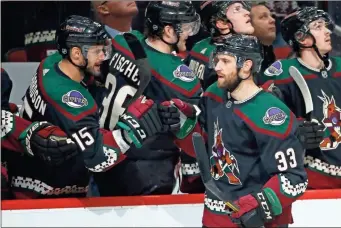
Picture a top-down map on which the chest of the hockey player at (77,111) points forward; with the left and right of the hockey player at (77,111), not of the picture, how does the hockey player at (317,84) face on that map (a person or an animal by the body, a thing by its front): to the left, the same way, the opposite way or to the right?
to the right

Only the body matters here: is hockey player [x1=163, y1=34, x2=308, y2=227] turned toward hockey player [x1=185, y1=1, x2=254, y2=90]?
no

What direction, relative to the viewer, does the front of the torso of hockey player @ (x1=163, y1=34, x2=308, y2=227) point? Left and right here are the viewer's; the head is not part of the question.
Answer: facing the viewer and to the left of the viewer

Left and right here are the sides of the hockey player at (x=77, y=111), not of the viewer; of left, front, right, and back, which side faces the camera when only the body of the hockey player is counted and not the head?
right

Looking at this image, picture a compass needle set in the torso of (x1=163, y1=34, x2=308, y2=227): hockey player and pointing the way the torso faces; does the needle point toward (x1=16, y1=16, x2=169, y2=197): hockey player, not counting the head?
no
